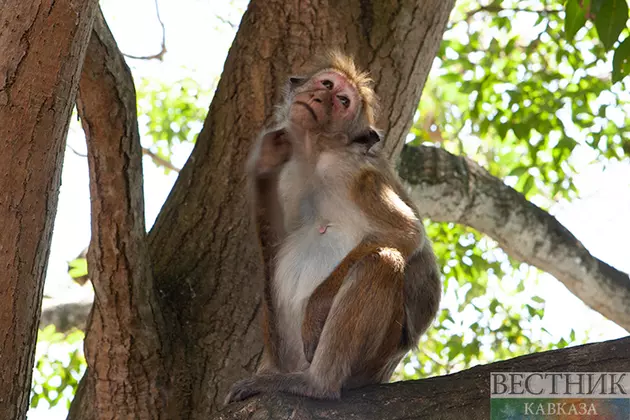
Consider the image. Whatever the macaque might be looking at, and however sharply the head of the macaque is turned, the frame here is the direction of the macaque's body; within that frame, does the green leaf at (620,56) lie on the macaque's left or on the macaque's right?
on the macaque's left

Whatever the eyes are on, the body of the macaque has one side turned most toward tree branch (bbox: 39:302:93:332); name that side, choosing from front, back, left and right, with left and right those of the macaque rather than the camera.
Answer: right

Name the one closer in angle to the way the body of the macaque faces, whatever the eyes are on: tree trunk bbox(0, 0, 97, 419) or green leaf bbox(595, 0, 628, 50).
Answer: the tree trunk

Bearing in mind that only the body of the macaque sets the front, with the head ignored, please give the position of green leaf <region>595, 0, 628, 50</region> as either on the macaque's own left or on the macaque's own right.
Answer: on the macaque's own left

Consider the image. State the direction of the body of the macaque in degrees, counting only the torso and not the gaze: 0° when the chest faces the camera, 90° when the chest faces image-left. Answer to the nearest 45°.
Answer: approximately 45°
